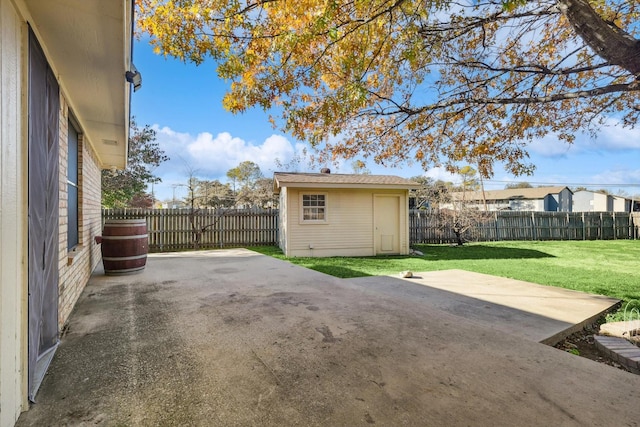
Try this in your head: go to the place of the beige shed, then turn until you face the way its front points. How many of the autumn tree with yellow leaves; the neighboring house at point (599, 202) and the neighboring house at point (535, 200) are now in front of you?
1

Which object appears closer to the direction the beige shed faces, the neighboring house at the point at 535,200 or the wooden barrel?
the wooden barrel

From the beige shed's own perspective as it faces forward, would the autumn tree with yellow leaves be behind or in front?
in front

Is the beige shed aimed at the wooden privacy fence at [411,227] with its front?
no

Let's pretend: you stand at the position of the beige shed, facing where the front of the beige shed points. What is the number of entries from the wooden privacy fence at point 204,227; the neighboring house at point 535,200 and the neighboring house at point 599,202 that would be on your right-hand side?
1

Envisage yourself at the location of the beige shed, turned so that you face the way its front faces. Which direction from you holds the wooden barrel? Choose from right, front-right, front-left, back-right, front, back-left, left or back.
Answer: front-right

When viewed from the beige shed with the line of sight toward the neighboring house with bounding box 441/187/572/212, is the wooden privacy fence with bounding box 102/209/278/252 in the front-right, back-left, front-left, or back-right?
back-left

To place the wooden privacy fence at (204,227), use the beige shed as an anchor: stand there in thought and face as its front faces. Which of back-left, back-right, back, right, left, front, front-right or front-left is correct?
right

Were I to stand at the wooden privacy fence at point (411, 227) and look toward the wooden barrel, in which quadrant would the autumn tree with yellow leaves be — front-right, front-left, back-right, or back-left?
front-left

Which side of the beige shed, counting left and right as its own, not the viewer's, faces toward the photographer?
front

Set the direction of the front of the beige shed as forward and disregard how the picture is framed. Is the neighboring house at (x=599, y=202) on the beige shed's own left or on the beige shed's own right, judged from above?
on the beige shed's own left

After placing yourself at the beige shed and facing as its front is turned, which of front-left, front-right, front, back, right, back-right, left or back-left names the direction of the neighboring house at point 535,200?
back-left

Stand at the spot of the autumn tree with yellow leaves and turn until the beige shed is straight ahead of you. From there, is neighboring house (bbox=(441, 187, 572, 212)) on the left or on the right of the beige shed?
right

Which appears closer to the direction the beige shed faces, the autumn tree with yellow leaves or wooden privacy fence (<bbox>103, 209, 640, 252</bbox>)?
the autumn tree with yellow leaves
